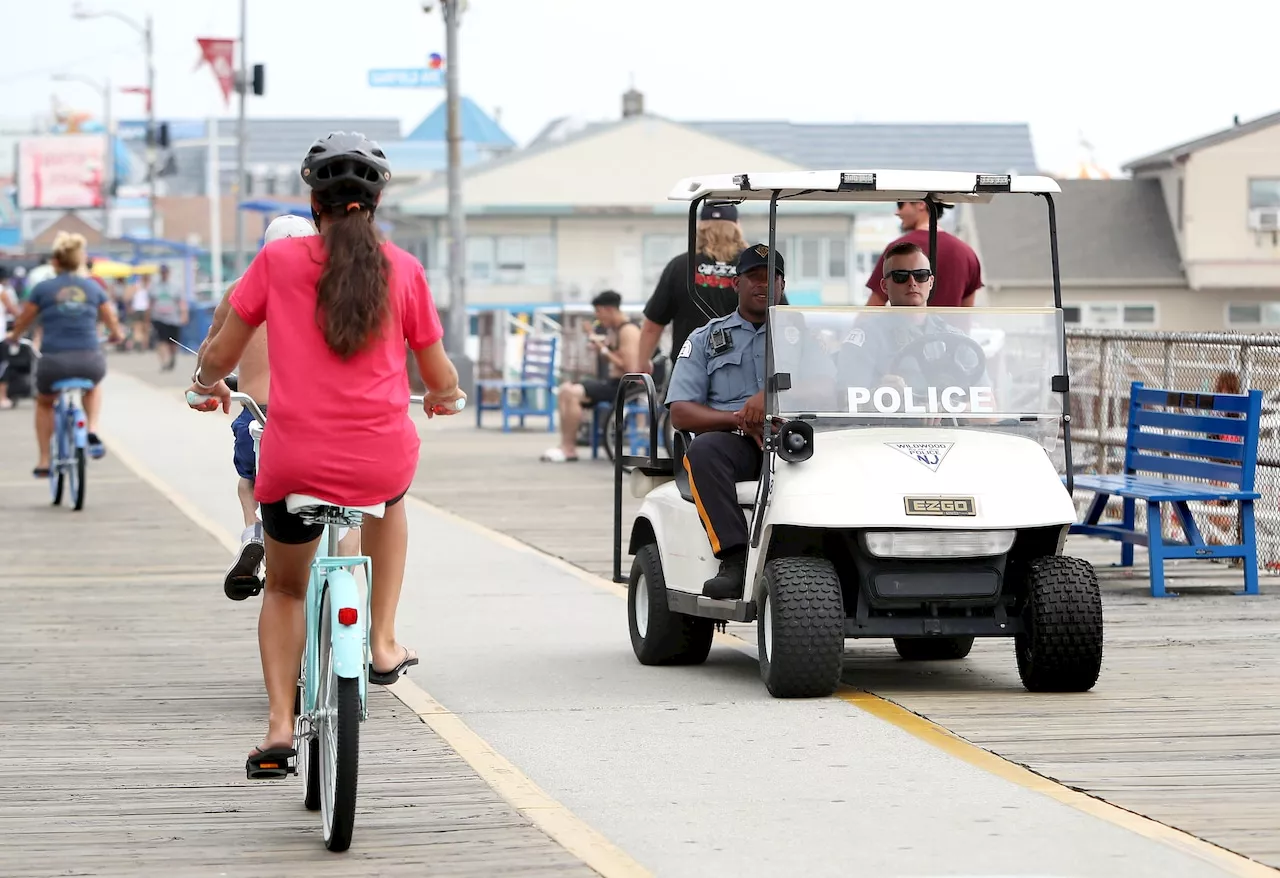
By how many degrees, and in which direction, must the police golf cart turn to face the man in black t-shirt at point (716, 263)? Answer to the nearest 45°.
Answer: approximately 180°

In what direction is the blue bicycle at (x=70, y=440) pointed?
away from the camera

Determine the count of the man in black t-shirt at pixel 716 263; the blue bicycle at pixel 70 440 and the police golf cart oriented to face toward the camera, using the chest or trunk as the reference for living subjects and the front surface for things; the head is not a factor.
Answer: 1

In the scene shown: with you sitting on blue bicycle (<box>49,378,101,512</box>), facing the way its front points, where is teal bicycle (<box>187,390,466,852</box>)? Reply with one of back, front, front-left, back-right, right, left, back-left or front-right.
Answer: back

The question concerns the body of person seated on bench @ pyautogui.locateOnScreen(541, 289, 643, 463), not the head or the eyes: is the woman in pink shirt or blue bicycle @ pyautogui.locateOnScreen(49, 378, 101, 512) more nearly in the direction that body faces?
the blue bicycle

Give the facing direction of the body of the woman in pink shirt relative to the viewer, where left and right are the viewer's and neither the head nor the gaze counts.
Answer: facing away from the viewer

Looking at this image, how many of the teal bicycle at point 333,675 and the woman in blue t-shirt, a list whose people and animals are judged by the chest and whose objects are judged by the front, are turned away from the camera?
2

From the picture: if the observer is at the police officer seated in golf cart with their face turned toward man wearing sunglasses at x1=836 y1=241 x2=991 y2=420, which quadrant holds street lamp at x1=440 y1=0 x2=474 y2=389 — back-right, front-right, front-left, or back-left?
back-left

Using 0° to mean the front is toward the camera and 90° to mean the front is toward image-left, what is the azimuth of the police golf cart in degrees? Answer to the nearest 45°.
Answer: approximately 0°

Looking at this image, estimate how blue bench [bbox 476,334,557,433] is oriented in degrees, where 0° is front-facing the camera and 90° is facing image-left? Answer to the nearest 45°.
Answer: approximately 45°

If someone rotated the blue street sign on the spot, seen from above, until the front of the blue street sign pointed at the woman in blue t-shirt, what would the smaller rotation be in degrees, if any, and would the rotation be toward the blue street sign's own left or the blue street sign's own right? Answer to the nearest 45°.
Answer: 0° — it already faces them

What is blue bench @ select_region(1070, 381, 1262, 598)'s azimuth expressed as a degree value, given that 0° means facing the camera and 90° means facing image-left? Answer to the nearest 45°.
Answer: approximately 45°

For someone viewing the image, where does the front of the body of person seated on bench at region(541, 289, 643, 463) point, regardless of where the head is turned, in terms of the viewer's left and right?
facing to the left of the viewer
